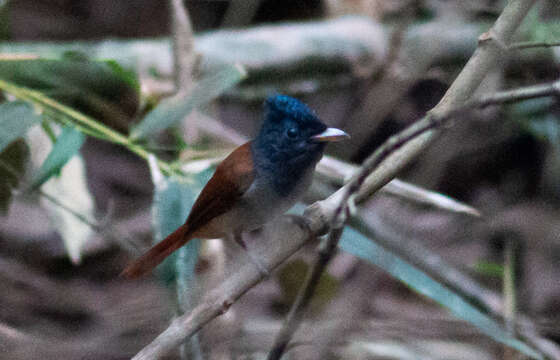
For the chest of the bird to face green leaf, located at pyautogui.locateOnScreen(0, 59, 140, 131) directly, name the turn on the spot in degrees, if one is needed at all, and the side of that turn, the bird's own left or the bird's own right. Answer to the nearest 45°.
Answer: approximately 135° to the bird's own left

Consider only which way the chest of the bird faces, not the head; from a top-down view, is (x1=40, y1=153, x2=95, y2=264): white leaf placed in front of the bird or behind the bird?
behind

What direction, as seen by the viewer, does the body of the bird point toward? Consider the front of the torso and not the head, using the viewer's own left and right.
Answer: facing to the right of the viewer

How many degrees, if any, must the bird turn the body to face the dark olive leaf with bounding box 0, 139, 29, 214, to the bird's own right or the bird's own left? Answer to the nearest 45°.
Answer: approximately 135° to the bird's own left
